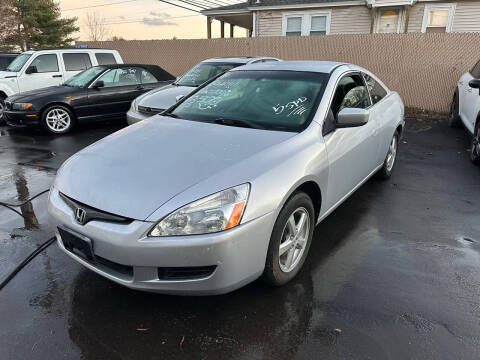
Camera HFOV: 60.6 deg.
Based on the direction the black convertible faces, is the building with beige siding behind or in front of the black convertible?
behind

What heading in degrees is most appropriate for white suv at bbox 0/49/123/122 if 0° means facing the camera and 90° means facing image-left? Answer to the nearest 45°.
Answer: approximately 45°

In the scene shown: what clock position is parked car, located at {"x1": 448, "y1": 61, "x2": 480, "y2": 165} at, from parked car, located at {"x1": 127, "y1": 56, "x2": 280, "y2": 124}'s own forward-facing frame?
parked car, located at {"x1": 448, "y1": 61, "x2": 480, "y2": 165} is roughly at 8 o'clock from parked car, located at {"x1": 127, "y1": 56, "x2": 280, "y2": 124}.

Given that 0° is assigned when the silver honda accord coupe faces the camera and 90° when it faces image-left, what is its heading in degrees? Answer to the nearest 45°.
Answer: approximately 45°

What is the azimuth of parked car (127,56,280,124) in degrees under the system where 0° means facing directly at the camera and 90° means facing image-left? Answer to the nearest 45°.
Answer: approximately 45°

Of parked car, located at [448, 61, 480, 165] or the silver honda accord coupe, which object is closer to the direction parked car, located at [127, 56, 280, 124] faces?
the silver honda accord coupe

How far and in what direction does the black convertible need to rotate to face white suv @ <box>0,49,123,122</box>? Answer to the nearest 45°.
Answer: approximately 135° to its right

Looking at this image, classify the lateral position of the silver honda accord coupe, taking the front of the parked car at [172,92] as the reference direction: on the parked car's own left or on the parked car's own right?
on the parked car's own left
